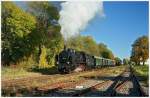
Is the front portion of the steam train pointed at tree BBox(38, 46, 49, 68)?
no

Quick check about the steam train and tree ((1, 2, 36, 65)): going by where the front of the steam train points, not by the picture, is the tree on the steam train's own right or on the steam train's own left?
on the steam train's own right

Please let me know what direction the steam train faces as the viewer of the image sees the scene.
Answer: facing the viewer and to the left of the viewer
